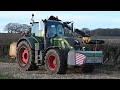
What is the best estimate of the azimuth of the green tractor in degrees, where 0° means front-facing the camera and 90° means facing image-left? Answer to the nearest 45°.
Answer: approximately 315°
